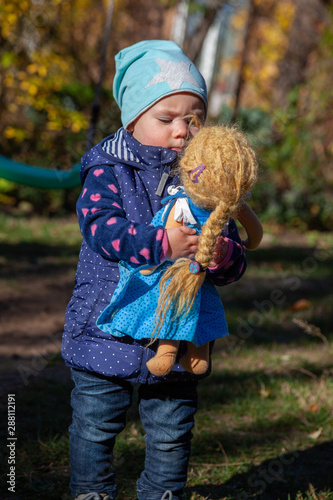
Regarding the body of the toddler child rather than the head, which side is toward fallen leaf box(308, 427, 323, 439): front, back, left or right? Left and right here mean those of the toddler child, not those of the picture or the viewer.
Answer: left

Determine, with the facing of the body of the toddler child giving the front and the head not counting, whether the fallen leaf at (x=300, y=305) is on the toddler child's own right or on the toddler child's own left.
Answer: on the toddler child's own left

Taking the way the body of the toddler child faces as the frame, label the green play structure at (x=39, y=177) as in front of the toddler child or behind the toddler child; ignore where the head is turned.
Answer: behind

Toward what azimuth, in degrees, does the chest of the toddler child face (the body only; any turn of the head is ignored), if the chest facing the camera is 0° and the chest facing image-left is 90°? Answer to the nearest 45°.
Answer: approximately 315°
